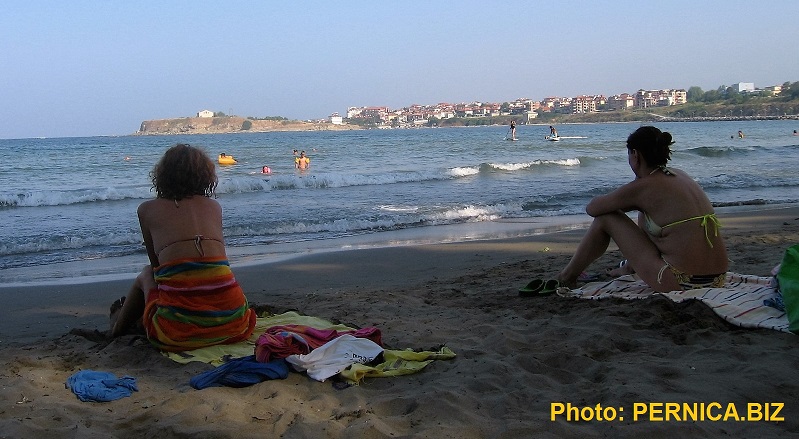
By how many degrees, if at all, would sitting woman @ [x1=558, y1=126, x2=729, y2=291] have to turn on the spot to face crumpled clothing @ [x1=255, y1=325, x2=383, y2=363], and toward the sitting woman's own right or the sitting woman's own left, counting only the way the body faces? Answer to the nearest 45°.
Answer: approximately 90° to the sitting woman's own left

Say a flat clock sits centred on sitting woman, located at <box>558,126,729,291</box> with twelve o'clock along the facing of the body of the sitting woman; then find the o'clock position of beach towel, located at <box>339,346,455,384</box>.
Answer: The beach towel is roughly at 9 o'clock from the sitting woman.

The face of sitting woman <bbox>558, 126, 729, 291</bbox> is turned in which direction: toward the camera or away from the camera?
away from the camera

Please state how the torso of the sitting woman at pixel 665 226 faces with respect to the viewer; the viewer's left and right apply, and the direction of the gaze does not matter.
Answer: facing away from the viewer and to the left of the viewer

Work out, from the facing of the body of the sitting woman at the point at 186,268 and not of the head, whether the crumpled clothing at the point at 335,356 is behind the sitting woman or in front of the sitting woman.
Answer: behind

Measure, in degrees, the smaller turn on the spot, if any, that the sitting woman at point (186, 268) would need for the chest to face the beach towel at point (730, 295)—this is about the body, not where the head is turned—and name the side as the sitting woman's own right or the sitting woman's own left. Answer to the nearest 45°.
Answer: approximately 135° to the sitting woman's own right

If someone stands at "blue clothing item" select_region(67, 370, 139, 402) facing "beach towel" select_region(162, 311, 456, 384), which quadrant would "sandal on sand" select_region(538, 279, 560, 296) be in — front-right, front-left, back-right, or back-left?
front-left

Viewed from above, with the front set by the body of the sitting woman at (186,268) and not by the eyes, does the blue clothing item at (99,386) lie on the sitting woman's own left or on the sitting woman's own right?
on the sitting woman's own left

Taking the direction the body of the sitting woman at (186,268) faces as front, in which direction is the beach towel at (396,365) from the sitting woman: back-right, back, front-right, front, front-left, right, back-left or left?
back

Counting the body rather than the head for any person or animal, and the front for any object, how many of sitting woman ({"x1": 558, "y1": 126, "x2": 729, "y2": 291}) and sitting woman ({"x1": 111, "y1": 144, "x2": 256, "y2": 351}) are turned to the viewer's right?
0

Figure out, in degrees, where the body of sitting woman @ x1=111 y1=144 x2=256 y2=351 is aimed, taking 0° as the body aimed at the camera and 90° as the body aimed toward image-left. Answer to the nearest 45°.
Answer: approximately 135°

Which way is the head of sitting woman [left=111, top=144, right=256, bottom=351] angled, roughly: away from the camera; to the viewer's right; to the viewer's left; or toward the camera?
away from the camera

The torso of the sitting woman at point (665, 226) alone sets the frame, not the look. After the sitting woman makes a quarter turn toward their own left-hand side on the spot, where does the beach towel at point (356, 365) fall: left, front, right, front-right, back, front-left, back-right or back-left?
front

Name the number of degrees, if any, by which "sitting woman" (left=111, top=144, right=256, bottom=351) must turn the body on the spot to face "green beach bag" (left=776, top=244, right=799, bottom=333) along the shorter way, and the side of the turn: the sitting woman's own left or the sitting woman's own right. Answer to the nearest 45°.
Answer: approximately 135° to the sitting woman's own right
